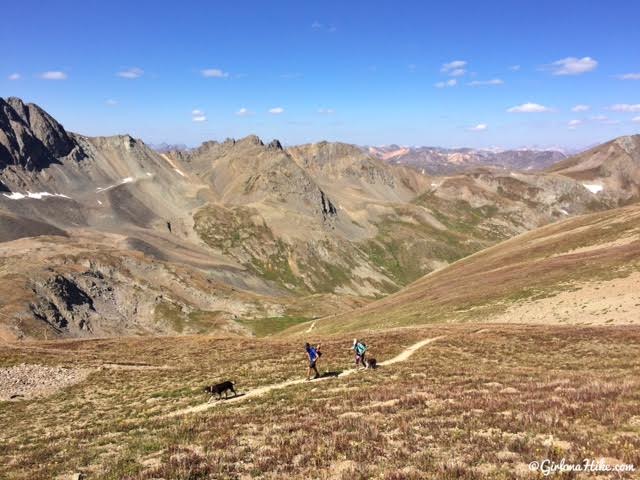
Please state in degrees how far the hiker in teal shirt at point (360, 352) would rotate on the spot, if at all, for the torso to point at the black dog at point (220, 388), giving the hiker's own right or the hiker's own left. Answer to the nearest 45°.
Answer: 0° — they already face it

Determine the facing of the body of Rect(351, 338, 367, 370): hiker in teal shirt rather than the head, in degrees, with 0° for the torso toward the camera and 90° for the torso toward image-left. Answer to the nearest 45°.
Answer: approximately 45°
